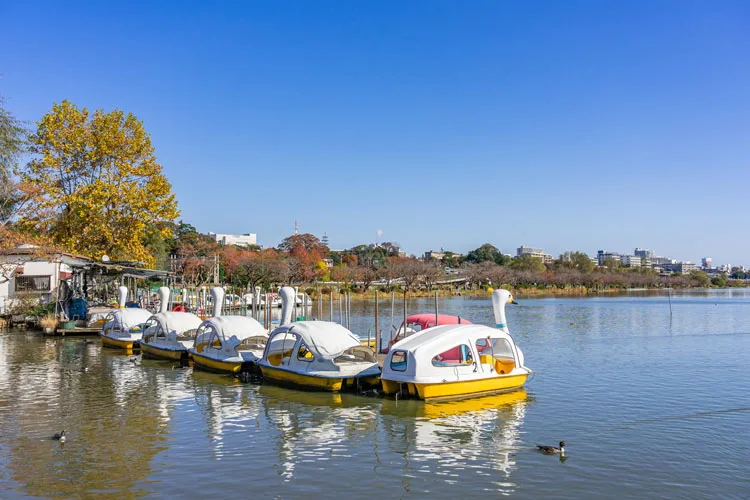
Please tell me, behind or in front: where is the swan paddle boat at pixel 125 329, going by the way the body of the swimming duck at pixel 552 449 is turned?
behind

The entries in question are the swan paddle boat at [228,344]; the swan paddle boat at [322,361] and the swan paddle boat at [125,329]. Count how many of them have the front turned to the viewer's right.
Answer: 0

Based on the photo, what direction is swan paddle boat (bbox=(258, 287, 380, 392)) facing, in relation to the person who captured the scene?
facing away from the viewer and to the left of the viewer

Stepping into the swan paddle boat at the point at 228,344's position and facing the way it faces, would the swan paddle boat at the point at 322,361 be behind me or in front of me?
behind

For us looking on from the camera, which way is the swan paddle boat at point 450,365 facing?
facing away from the viewer and to the right of the viewer

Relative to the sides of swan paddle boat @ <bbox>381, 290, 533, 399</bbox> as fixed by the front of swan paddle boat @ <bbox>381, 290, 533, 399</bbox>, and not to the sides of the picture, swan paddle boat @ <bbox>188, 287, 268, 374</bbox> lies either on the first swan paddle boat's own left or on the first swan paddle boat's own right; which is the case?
on the first swan paddle boat's own left

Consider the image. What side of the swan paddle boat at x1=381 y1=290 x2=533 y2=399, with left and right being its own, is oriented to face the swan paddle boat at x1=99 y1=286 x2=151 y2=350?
left

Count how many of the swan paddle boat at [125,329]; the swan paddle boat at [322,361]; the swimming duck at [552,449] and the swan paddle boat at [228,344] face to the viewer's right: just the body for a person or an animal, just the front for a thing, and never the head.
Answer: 1

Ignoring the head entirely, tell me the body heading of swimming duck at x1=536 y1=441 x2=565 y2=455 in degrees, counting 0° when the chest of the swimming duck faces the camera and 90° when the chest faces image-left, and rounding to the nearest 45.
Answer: approximately 270°

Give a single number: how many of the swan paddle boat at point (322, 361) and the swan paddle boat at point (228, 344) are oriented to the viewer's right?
0

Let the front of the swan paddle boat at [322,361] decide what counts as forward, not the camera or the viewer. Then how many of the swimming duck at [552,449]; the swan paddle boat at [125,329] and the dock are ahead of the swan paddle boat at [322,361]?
2
